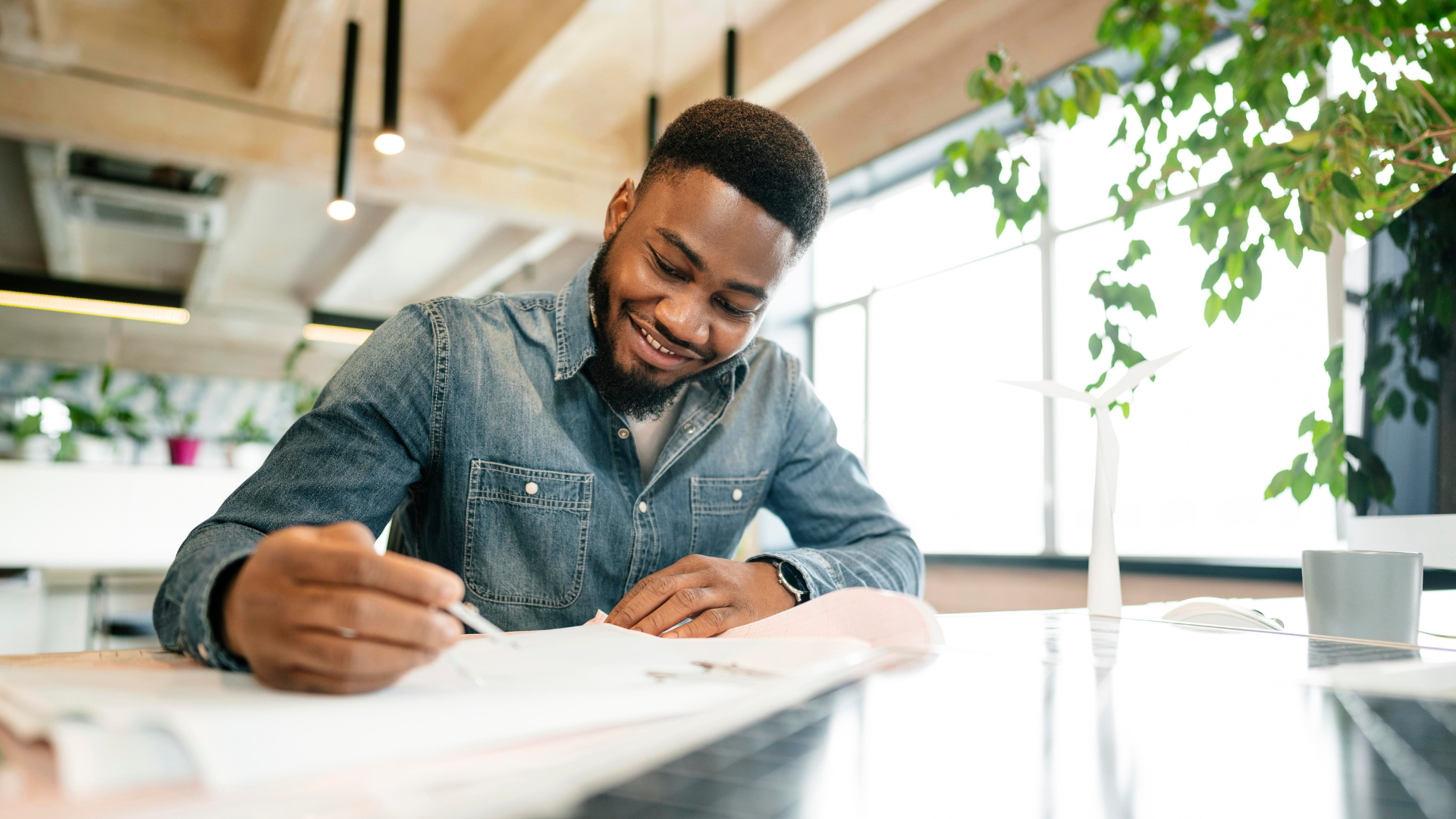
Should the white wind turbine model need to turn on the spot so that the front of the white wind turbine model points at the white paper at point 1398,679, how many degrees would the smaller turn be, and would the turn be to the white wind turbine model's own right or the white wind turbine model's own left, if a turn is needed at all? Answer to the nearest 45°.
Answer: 0° — it already faces it

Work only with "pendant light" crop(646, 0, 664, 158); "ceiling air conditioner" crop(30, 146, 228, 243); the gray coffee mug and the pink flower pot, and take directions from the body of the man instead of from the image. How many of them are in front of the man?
1

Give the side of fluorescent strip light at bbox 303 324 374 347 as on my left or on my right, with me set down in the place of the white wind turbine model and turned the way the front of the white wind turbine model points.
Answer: on my right

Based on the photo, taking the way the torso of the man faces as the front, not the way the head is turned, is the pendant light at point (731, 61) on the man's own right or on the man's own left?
on the man's own left

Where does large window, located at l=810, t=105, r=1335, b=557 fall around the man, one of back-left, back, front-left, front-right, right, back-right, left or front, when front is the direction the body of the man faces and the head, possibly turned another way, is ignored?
left

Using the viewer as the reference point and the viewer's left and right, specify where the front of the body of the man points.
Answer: facing the viewer and to the right of the viewer

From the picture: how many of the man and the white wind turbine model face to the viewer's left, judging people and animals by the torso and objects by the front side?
0

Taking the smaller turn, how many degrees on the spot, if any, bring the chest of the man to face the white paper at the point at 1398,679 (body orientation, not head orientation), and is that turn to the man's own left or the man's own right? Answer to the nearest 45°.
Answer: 0° — they already face it

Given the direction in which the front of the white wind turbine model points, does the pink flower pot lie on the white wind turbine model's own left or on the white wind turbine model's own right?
on the white wind turbine model's own right

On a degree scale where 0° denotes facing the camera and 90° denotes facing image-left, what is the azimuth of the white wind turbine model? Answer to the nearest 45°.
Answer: approximately 0°

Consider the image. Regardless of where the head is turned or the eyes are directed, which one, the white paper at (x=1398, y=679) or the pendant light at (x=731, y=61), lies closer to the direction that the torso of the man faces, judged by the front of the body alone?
the white paper

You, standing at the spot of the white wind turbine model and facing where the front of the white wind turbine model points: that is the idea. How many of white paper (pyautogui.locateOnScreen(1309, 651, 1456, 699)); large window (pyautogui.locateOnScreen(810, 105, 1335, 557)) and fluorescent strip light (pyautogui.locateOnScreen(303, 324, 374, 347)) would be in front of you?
1

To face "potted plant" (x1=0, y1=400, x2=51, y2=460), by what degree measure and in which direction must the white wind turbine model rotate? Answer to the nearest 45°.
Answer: approximately 90° to its right

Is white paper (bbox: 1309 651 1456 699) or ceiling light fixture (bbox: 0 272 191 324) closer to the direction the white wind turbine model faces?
the white paper
